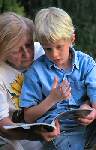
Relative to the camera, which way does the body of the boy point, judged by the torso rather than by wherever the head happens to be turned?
toward the camera

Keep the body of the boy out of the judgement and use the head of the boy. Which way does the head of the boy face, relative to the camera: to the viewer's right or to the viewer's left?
to the viewer's left
